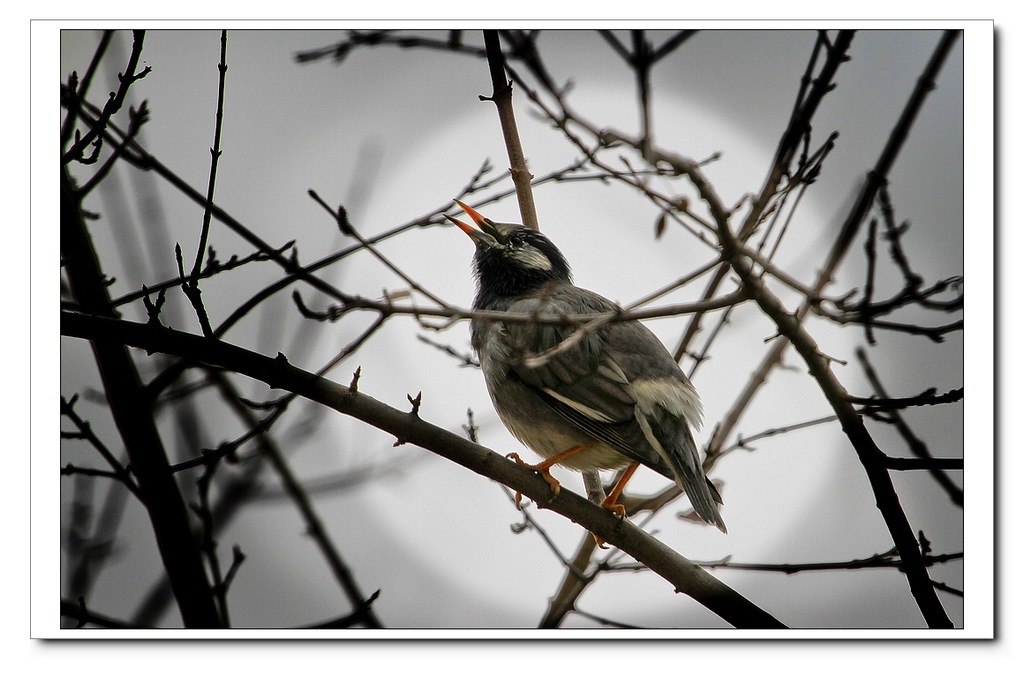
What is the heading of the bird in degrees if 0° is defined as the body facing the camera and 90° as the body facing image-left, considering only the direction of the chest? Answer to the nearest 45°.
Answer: approximately 90°
